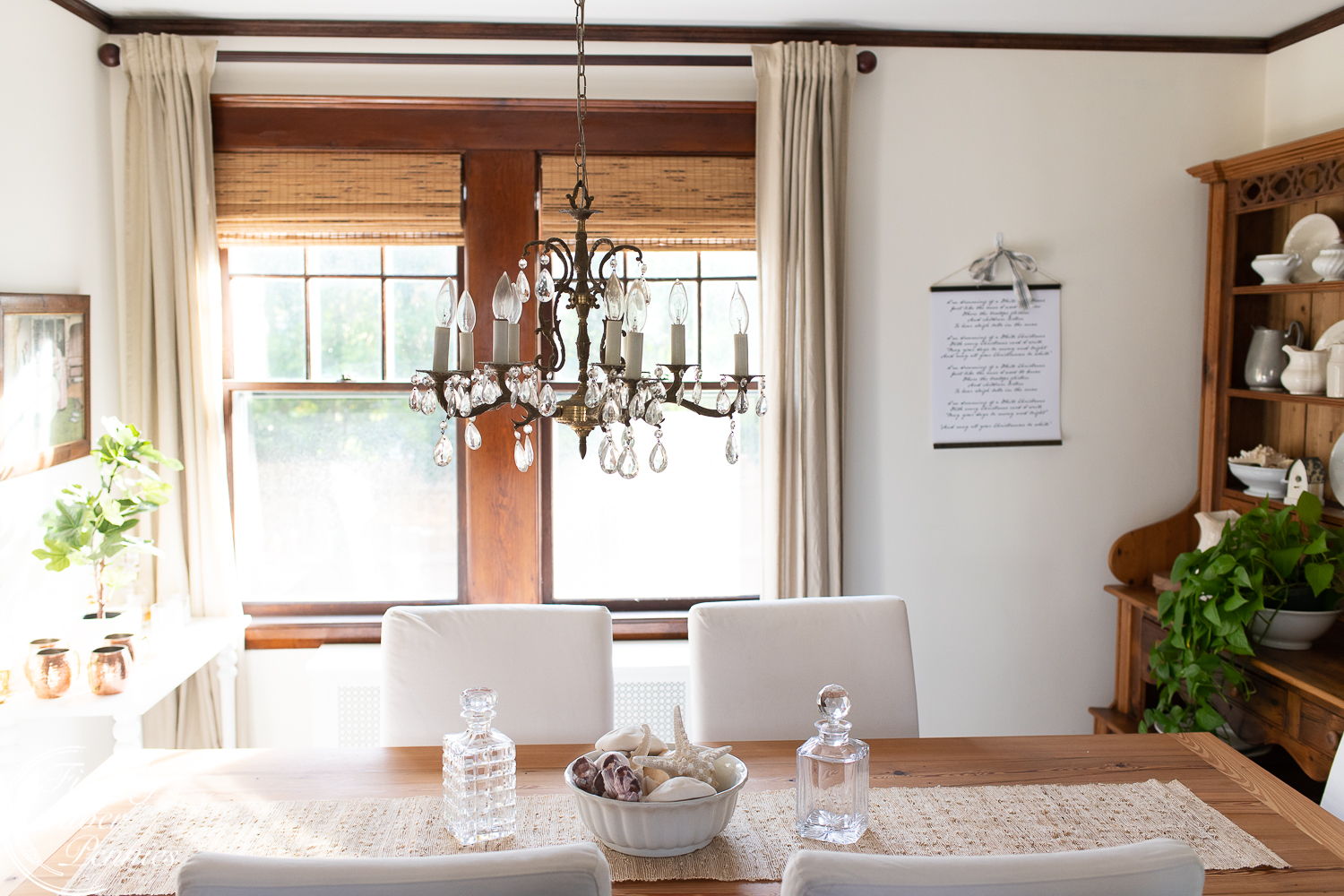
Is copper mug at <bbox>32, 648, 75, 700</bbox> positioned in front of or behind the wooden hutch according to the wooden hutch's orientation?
in front

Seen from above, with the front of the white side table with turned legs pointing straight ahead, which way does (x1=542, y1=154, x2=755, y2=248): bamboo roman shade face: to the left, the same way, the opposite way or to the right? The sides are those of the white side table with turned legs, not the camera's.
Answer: to the right

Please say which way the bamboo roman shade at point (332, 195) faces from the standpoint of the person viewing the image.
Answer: facing the viewer

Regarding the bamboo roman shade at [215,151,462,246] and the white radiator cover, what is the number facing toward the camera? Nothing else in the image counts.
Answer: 2

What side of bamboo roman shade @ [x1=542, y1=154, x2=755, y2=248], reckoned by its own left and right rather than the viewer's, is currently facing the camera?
front

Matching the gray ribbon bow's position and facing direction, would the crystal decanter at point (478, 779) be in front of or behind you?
in front

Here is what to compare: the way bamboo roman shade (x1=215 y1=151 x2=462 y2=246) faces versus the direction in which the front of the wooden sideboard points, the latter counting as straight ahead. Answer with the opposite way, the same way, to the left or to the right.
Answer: to the left

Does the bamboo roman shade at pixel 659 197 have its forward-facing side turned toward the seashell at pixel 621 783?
yes

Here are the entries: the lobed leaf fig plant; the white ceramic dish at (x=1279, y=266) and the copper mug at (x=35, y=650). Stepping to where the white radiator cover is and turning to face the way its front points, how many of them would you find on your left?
1

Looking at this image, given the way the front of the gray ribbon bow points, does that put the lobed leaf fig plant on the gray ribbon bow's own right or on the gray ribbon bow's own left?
on the gray ribbon bow's own right

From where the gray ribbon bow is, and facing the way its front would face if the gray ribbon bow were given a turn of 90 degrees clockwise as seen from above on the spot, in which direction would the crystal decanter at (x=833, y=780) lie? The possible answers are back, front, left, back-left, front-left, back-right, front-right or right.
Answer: left

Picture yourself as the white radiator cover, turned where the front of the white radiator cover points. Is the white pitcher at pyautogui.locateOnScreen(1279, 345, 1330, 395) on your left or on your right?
on your left

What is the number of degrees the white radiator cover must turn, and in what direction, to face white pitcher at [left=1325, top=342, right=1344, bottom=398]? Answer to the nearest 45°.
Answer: approximately 90° to its left

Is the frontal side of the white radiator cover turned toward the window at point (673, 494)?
no

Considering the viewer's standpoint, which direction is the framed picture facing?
facing the viewer and to the right of the viewer

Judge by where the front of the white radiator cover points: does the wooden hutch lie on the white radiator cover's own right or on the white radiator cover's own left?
on the white radiator cover's own left

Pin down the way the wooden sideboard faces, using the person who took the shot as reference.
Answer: facing the viewer and to the left of the viewer
